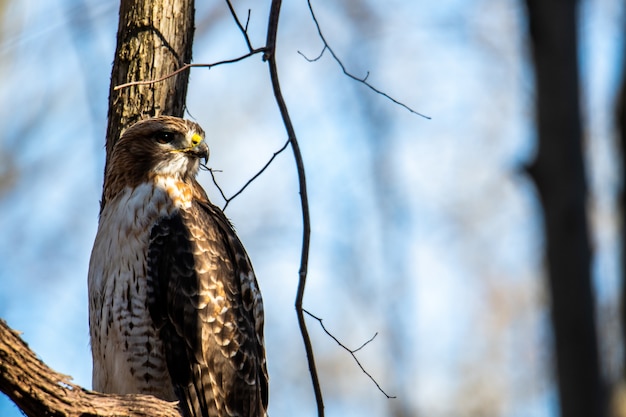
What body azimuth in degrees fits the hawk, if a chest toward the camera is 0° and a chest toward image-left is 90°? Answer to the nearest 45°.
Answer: approximately 45°
